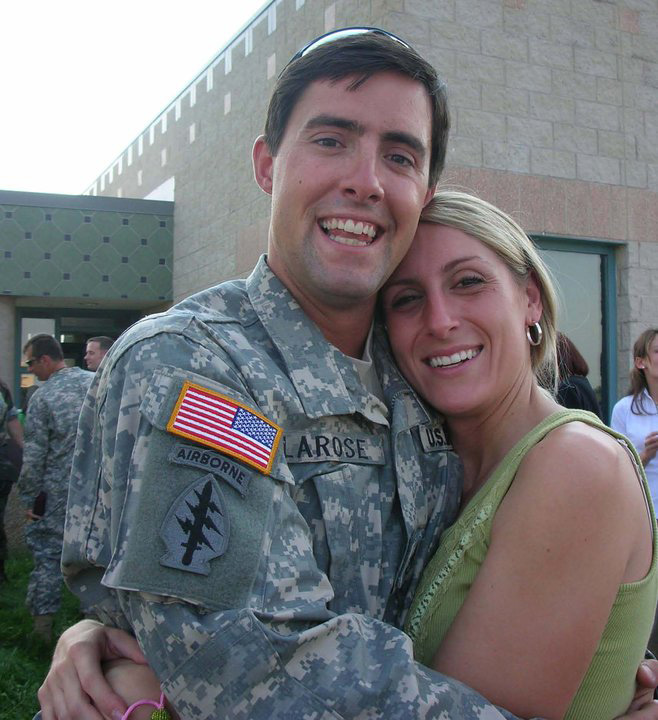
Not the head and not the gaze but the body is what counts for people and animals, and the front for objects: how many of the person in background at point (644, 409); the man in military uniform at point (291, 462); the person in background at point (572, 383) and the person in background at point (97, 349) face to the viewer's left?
1

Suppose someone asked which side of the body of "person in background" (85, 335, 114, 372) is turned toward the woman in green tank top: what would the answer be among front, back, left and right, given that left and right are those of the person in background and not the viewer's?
left

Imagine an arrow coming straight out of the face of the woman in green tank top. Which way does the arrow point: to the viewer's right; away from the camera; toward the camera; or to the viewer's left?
toward the camera

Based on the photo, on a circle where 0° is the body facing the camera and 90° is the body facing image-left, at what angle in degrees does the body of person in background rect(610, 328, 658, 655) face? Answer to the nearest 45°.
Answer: approximately 315°

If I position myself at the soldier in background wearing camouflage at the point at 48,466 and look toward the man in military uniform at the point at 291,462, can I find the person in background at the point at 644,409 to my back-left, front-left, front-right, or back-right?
front-left

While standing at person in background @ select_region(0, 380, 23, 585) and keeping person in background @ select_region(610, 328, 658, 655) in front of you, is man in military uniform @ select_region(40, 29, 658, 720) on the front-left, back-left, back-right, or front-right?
front-right

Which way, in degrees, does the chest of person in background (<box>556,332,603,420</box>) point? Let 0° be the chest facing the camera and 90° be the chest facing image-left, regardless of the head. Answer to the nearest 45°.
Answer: approximately 180°

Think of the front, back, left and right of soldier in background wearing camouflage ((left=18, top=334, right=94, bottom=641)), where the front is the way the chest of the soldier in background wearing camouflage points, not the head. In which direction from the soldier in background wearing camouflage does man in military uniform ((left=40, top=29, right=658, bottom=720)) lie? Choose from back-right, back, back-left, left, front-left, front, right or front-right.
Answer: back-left

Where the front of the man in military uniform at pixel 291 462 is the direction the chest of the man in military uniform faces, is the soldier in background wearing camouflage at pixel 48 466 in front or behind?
behind

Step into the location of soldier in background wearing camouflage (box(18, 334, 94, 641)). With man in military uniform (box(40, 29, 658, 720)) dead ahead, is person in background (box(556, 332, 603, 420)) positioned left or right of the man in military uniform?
left
